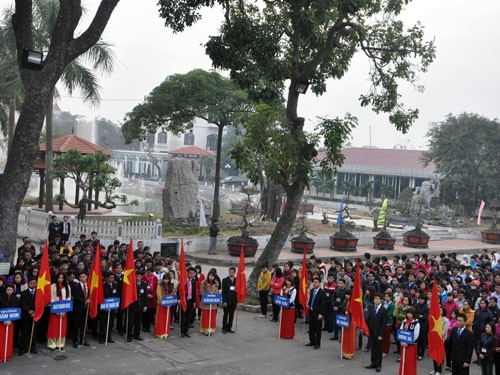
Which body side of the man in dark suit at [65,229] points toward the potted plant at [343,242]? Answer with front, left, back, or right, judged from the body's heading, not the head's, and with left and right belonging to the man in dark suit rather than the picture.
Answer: left

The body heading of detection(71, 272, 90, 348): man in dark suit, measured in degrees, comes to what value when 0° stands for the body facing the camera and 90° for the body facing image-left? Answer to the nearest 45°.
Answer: approximately 315°

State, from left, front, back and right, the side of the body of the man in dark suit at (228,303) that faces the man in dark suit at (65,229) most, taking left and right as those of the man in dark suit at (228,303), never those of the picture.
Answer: back

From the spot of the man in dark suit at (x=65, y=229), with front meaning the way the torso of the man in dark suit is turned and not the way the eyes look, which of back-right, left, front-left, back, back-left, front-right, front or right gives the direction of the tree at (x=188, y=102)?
back-left

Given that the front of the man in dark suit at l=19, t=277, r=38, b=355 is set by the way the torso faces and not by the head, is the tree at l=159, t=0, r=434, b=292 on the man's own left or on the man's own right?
on the man's own left

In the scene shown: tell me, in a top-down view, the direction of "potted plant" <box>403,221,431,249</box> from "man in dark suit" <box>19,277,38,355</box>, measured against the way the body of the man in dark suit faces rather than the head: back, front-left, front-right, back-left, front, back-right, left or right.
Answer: left

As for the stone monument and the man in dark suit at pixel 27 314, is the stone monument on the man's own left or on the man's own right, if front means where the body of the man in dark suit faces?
on the man's own left

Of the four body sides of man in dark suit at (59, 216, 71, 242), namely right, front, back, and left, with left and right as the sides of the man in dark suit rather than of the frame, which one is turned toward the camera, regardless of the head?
front

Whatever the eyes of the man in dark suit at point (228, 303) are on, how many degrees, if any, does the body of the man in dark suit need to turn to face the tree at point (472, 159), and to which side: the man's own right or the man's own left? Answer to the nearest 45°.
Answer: approximately 90° to the man's own left

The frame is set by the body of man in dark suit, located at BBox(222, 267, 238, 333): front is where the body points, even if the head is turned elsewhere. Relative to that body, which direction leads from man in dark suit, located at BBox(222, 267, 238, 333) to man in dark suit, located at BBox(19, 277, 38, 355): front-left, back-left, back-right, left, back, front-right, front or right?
right

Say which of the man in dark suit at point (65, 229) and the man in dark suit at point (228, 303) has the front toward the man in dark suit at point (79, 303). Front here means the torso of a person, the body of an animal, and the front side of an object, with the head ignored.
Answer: the man in dark suit at point (65, 229)

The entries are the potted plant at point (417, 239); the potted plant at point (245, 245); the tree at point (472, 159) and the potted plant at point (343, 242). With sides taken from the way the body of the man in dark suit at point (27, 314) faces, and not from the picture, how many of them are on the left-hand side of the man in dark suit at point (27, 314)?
4

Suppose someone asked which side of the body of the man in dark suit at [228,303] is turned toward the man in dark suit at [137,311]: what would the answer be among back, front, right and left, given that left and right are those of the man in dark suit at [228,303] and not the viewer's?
right
